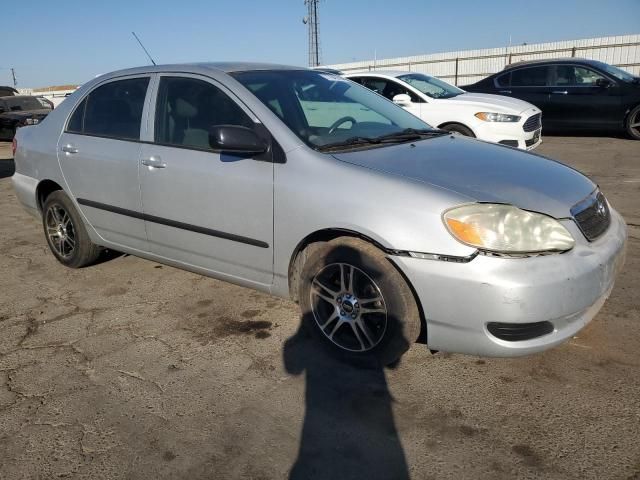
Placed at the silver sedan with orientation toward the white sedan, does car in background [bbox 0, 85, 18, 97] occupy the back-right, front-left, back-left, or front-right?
front-left

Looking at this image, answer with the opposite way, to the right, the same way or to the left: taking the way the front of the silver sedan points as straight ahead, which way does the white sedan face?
the same way

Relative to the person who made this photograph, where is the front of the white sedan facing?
facing the viewer and to the right of the viewer

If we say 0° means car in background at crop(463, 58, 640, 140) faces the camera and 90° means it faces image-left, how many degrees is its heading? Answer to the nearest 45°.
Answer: approximately 270°

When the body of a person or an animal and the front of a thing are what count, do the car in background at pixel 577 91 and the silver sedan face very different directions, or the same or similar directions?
same or similar directions

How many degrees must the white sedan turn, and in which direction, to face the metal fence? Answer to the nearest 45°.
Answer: approximately 135° to its left

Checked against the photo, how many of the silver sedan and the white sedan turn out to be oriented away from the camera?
0

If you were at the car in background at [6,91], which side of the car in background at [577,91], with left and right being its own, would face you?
back

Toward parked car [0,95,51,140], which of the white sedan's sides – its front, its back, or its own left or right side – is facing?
back

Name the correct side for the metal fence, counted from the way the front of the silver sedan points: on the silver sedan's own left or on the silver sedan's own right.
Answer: on the silver sedan's own left

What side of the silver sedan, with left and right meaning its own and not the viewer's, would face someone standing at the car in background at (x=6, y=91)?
back

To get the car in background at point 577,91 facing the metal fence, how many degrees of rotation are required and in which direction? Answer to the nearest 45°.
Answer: approximately 90° to its left

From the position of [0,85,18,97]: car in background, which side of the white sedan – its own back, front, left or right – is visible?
back

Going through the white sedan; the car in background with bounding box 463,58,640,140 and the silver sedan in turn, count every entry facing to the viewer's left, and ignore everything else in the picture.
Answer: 0

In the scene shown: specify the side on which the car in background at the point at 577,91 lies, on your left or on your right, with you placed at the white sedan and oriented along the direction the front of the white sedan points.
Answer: on your left
